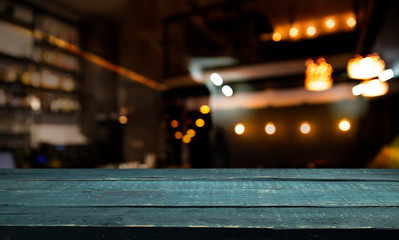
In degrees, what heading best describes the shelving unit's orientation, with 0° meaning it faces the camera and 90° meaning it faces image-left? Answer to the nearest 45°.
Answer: approximately 315°
